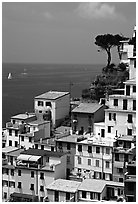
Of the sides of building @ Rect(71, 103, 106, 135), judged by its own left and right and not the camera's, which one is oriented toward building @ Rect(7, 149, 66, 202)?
front

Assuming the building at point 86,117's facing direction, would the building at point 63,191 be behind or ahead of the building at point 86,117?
ahead

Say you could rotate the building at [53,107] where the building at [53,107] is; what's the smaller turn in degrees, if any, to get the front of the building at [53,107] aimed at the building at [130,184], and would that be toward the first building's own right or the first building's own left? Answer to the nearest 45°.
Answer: approximately 45° to the first building's own left

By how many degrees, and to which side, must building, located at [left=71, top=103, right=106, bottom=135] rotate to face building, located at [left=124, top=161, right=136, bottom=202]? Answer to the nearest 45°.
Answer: approximately 45° to its left

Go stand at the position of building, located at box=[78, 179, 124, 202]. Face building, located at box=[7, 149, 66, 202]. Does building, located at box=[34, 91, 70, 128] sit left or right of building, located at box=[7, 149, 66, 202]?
right

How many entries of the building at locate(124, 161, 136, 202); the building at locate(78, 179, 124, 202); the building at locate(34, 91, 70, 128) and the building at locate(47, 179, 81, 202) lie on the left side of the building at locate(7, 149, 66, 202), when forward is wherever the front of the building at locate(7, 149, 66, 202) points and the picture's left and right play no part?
3

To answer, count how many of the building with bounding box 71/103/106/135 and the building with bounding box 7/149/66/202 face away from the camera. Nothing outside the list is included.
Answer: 0

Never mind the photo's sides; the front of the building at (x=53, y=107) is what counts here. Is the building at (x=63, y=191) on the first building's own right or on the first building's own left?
on the first building's own left

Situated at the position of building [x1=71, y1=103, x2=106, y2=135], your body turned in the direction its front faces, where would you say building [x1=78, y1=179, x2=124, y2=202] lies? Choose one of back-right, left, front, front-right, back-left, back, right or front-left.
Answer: front-left

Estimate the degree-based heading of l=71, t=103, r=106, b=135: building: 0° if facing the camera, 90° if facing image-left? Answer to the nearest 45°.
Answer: approximately 45°

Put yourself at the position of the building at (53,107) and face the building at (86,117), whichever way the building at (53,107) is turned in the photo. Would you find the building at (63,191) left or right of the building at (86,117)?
right

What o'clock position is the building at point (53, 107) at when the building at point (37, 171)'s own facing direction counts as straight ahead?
the building at point (53, 107) is roughly at 5 o'clock from the building at point (37, 171).

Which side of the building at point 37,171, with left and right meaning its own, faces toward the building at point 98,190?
left
